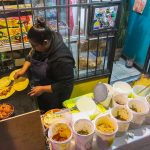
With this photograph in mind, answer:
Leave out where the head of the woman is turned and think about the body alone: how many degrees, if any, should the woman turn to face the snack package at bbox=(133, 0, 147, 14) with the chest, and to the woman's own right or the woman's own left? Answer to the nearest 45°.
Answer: approximately 180°

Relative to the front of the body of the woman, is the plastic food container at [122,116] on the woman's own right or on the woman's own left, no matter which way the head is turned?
on the woman's own left

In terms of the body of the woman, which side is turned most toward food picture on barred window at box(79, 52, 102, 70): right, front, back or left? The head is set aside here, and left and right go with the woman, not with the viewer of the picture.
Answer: back

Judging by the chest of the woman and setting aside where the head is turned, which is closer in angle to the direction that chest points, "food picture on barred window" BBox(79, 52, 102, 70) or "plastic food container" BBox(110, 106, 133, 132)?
the plastic food container

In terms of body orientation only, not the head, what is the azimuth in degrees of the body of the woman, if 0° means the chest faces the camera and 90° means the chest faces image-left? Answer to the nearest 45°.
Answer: approximately 45°

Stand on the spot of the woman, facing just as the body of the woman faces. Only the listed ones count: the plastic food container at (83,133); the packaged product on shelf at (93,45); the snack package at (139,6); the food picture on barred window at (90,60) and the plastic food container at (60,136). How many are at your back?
3

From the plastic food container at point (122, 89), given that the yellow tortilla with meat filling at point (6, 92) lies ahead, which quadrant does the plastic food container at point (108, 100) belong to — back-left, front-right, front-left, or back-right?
front-left

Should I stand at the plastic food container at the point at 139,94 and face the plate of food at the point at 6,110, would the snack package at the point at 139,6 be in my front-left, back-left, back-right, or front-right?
back-right

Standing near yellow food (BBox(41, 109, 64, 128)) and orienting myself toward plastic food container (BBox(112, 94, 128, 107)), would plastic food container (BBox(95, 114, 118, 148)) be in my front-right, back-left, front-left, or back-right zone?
front-right

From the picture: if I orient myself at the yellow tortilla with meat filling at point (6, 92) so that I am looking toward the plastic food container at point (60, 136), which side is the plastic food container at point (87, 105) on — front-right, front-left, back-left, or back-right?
front-left

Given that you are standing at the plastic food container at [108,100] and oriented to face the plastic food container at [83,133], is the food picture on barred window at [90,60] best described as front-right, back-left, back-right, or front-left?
back-right

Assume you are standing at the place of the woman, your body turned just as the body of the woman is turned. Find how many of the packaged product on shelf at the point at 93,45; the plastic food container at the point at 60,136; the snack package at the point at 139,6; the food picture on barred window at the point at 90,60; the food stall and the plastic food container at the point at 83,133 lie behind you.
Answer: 3
